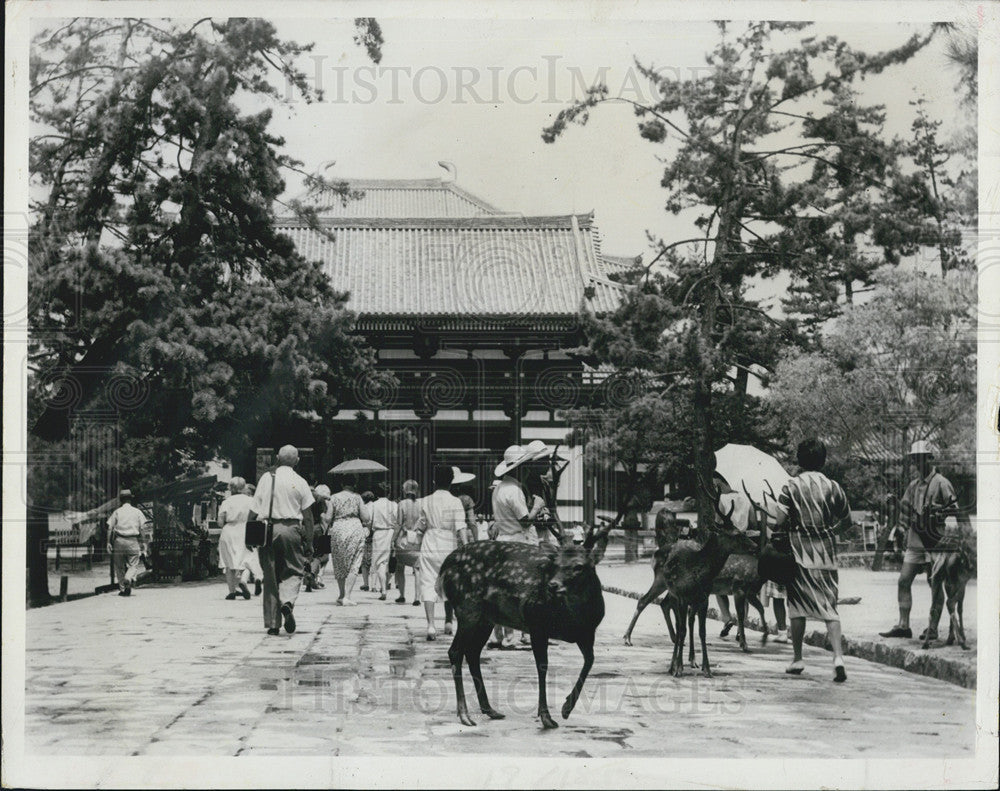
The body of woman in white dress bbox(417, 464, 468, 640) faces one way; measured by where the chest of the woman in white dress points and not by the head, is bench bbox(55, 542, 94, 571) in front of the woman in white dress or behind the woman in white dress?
in front

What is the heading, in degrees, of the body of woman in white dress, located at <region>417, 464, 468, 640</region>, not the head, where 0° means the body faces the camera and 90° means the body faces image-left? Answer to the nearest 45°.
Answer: approximately 180°

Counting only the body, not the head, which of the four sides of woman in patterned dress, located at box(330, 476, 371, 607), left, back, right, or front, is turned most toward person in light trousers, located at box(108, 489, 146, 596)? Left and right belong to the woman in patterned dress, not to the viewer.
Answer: left

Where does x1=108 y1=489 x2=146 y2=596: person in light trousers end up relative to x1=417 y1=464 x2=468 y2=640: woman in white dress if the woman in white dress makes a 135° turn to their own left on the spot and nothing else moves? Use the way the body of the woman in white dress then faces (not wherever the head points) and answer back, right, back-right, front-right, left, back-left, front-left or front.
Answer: right

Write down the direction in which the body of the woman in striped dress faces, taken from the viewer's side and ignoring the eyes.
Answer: away from the camera

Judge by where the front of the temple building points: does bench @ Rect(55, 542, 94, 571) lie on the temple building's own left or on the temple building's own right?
on the temple building's own right

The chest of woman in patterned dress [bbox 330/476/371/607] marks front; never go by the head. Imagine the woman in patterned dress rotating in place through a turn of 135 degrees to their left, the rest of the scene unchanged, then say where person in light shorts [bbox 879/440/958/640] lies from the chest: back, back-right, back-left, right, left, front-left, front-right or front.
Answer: left

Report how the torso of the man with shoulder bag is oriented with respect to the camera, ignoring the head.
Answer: away from the camera

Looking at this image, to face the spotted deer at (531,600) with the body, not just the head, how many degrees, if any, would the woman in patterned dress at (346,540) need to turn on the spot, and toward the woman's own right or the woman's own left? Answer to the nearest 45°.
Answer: approximately 180°

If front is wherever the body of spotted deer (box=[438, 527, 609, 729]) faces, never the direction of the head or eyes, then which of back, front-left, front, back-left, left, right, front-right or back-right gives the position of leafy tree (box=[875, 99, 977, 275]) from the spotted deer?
left

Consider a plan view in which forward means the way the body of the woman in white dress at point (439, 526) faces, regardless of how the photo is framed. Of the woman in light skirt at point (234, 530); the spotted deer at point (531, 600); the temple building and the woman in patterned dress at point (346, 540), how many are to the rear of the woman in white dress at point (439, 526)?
1

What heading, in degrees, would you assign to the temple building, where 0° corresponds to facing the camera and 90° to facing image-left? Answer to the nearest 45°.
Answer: approximately 0°
